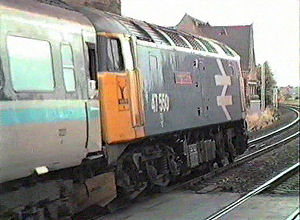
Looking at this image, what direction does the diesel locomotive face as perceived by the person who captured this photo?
facing away from the viewer and to the right of the viewer
